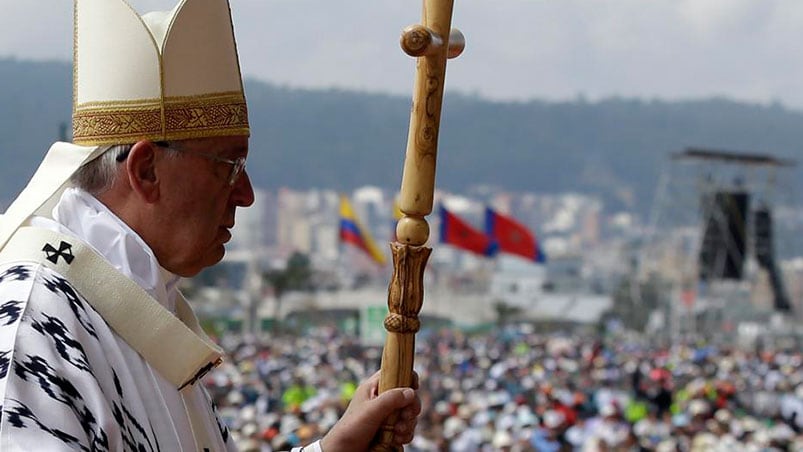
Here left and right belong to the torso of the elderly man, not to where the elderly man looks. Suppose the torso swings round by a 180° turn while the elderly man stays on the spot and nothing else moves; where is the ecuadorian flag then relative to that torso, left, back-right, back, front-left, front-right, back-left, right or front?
right

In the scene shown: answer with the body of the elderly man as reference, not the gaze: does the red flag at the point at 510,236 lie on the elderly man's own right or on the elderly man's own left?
on the elderly man's own left

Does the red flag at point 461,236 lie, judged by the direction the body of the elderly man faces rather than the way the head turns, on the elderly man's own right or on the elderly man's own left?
on the elderly man's own left

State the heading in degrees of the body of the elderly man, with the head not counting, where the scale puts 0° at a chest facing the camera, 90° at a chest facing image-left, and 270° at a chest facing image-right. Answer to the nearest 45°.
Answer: approximately 270°

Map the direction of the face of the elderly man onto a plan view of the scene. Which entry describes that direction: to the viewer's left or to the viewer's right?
to the viewer's right
